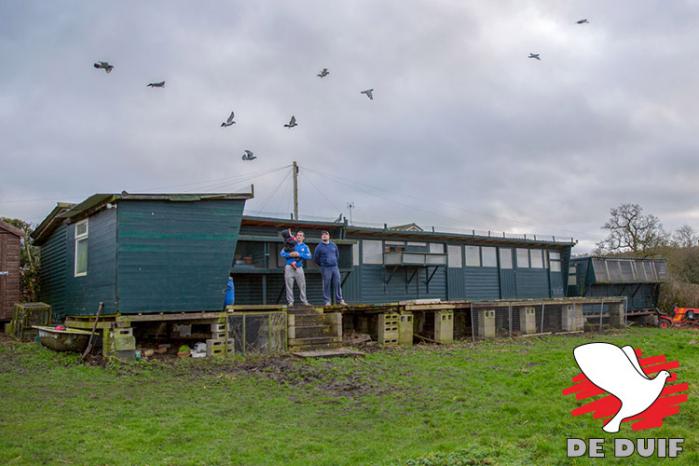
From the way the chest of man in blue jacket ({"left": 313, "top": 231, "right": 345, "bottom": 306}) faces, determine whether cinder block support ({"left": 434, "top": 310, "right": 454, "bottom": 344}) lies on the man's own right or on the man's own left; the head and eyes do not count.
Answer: on the man's own left

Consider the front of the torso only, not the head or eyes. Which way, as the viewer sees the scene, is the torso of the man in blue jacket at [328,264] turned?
toward the camera

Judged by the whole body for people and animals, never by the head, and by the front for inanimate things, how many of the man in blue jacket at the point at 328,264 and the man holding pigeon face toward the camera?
2

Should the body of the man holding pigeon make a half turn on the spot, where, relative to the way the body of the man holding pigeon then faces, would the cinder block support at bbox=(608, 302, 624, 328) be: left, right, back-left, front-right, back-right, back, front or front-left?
front-right

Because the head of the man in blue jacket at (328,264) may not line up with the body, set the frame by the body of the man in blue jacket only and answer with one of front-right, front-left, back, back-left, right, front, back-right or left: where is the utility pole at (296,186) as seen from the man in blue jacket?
back

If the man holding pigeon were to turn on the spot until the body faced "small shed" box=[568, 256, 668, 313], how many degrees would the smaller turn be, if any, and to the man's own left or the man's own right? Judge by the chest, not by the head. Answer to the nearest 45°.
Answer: approximately 135° to the man's own left

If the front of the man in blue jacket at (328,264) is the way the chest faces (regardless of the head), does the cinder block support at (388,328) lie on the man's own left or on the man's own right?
on the man's own left

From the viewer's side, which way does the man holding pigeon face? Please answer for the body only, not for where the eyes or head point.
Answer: toward the camera
